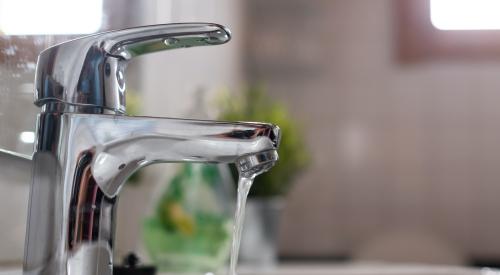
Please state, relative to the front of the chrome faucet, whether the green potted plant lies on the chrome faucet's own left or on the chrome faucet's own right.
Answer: on the chrome faucet's own left

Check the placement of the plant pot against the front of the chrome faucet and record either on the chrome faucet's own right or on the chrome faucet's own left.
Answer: on the chrome faucet's own left

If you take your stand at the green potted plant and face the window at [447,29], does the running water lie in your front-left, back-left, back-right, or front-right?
back-right

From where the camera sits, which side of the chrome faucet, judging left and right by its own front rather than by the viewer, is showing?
right
